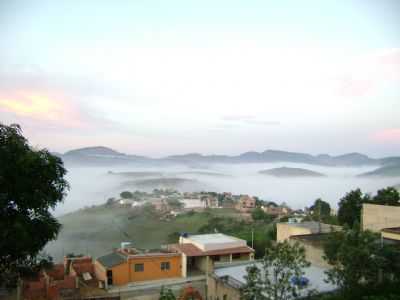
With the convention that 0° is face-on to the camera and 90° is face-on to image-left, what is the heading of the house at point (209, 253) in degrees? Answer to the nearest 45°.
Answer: approximately 315°

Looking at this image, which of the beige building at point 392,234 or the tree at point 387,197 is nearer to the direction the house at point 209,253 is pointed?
the beige building

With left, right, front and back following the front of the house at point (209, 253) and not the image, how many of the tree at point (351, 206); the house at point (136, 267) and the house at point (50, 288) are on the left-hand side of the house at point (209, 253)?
1

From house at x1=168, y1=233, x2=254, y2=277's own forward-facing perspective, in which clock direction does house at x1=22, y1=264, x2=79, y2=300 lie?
house at x1=22, y1=264, x2=79, y2=300 is roughly at 3 o'clock from house at x1=168, y1=233, x2=254, y2=277.

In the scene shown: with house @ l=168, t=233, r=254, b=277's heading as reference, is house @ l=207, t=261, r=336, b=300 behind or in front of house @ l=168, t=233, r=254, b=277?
in front

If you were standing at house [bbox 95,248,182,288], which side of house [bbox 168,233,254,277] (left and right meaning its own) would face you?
right

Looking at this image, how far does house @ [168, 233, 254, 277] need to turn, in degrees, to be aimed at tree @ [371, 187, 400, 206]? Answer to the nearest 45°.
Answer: approximately 90° to its left

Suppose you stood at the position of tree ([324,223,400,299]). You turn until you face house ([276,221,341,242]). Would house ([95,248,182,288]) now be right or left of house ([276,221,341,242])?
left
